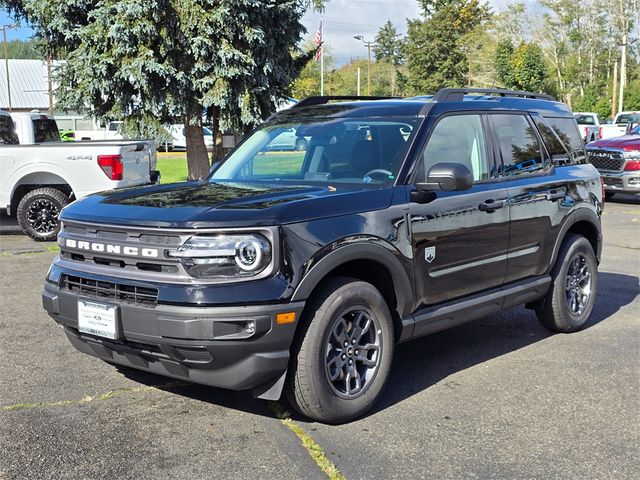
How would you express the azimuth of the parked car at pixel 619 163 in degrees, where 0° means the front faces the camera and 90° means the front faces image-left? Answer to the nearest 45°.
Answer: approximately 45°

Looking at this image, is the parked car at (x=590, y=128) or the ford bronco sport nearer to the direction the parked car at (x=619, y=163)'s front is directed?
the ford bronco sport

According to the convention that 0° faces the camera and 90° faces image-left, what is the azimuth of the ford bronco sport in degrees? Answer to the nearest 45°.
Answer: approximately 45°

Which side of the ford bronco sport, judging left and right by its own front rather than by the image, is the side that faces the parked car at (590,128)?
back

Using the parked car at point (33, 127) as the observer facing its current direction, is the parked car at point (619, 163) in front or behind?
behind

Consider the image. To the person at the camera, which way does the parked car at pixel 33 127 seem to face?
facing away from the viewer and to the left of the viewer

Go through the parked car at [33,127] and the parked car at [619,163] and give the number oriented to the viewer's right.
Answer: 0

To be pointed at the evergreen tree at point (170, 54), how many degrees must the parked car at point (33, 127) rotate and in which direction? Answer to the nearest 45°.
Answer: approximately 90° to its right

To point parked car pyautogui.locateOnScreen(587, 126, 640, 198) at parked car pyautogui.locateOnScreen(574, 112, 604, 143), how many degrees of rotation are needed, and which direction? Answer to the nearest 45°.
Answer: approximately 135° to its right
